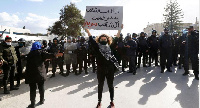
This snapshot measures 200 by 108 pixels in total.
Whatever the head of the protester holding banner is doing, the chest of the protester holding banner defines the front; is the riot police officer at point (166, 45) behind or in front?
behind

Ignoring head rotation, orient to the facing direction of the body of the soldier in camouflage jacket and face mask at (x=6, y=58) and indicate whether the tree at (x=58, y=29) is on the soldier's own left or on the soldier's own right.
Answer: on the soldier's own left

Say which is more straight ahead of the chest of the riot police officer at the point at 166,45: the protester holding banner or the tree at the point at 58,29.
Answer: the protester holding banner

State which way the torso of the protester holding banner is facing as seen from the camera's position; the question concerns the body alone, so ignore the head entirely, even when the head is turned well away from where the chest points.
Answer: toward the camera

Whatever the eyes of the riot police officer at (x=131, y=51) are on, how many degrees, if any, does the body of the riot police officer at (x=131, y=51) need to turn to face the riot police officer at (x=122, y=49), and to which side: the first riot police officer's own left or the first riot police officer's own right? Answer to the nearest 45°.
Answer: approximately 90° to the first riot police officer's own right

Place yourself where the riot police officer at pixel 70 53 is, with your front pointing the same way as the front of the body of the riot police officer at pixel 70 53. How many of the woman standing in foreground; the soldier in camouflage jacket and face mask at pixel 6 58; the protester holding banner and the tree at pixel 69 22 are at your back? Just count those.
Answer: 1

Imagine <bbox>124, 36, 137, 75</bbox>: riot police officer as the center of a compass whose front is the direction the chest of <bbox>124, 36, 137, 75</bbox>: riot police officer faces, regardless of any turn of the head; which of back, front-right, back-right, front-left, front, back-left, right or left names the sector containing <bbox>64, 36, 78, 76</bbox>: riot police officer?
front-right

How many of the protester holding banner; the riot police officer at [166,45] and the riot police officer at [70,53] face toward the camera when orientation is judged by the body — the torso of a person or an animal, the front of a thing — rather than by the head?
3

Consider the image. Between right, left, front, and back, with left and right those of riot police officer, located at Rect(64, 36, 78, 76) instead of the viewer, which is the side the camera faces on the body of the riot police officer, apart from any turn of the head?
front

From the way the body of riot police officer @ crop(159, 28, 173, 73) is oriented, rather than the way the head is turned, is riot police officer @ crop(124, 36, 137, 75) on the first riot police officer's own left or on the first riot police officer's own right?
on the first riot police officer's own right
